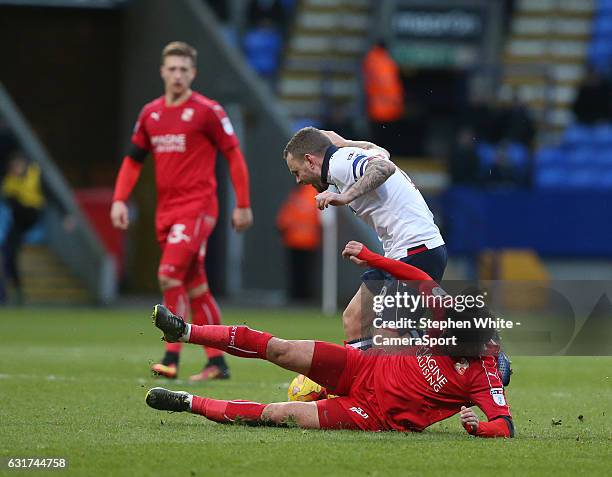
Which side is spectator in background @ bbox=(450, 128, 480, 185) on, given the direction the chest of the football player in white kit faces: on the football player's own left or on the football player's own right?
on the football player's own right

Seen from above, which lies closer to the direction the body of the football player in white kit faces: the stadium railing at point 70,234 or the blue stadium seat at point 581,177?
the stadium railing

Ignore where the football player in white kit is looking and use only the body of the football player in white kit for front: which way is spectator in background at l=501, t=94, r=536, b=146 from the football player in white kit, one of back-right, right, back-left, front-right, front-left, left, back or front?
right

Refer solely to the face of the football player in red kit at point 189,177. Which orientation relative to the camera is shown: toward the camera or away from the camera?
toward the camera

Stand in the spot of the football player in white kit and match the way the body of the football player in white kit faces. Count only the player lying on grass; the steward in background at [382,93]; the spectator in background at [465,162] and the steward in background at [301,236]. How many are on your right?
3

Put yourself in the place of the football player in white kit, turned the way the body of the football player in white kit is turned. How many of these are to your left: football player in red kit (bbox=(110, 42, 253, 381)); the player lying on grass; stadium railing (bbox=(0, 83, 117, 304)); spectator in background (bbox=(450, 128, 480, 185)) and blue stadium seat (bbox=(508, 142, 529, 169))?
1

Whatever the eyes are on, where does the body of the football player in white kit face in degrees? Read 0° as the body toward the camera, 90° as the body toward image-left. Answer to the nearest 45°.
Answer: approximately 90°

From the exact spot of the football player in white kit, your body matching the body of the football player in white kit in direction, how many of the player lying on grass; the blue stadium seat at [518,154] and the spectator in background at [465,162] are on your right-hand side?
2

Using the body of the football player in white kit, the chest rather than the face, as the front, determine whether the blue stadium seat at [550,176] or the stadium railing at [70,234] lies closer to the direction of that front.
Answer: the stadium railing

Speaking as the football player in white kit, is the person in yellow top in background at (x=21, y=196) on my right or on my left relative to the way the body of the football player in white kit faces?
on my right

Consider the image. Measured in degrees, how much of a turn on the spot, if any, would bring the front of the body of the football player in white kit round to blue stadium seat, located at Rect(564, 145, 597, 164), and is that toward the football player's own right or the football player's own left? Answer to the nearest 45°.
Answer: approximately 90° to the football player's own right

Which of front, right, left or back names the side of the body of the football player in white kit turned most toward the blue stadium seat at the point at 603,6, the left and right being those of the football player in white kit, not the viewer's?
right

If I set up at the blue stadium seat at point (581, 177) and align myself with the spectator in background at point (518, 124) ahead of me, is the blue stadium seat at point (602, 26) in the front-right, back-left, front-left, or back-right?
front-right

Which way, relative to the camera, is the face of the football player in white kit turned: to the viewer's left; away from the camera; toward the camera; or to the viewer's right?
to the viewer's left

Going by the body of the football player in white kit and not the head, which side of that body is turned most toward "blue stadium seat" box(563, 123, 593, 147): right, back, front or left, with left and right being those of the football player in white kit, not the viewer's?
right
